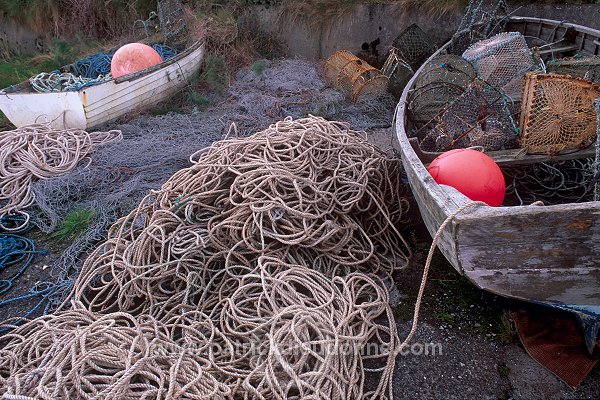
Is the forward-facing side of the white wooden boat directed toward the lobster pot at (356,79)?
no

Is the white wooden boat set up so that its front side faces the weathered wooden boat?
no

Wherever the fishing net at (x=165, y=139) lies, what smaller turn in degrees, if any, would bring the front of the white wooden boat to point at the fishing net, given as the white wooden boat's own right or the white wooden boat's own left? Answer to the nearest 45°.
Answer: approximately 90° to the white wooden boat's own right

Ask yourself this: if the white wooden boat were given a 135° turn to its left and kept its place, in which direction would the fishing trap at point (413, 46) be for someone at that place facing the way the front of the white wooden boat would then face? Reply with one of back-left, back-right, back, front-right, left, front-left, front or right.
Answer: back

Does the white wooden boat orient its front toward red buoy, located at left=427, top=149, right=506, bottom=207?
no

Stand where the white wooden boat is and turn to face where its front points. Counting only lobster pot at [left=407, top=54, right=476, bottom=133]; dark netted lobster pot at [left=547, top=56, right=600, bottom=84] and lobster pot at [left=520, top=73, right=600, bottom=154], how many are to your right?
3

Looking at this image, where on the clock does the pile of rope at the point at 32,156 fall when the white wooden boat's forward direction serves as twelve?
The pile of rope is roughly at 6 o'clock from the white wooden boat.

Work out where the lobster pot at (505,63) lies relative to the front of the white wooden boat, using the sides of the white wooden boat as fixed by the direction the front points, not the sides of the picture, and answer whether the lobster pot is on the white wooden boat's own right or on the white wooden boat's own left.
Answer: on the white wooden boat's own right

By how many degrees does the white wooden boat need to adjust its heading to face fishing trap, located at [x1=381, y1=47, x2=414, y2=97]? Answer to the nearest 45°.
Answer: approximately 45° to its right

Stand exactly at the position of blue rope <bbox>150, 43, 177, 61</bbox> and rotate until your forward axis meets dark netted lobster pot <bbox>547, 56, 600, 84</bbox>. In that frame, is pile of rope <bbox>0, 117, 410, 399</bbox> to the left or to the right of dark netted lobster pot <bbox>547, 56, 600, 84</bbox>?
right

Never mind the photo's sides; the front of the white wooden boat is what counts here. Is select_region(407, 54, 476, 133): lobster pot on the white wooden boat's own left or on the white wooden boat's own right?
on the white wooden boat's own right

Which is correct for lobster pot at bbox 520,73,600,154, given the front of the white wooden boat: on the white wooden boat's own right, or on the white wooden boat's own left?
on the white wooden boat's own right

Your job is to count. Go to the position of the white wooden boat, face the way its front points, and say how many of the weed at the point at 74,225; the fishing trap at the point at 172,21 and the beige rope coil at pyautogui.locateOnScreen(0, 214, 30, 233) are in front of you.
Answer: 1

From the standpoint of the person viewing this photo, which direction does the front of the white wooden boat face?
facing away from the viewer and to the right of the viewer

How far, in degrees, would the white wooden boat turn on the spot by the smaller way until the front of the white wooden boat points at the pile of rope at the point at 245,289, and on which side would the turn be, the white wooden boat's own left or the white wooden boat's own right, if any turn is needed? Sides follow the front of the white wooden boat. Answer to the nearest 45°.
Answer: approximately 135° to the white wooden boat's own right

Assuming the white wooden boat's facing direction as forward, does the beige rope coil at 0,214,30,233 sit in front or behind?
behind

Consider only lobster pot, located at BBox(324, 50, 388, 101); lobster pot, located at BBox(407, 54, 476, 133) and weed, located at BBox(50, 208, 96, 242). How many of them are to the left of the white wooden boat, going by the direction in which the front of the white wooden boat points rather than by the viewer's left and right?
0

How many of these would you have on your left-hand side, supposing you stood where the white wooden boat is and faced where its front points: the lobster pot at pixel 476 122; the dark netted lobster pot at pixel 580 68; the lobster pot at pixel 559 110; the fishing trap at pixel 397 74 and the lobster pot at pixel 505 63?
0

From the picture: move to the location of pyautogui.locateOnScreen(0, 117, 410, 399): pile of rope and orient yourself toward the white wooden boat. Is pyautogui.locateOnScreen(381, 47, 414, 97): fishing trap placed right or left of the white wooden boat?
right
